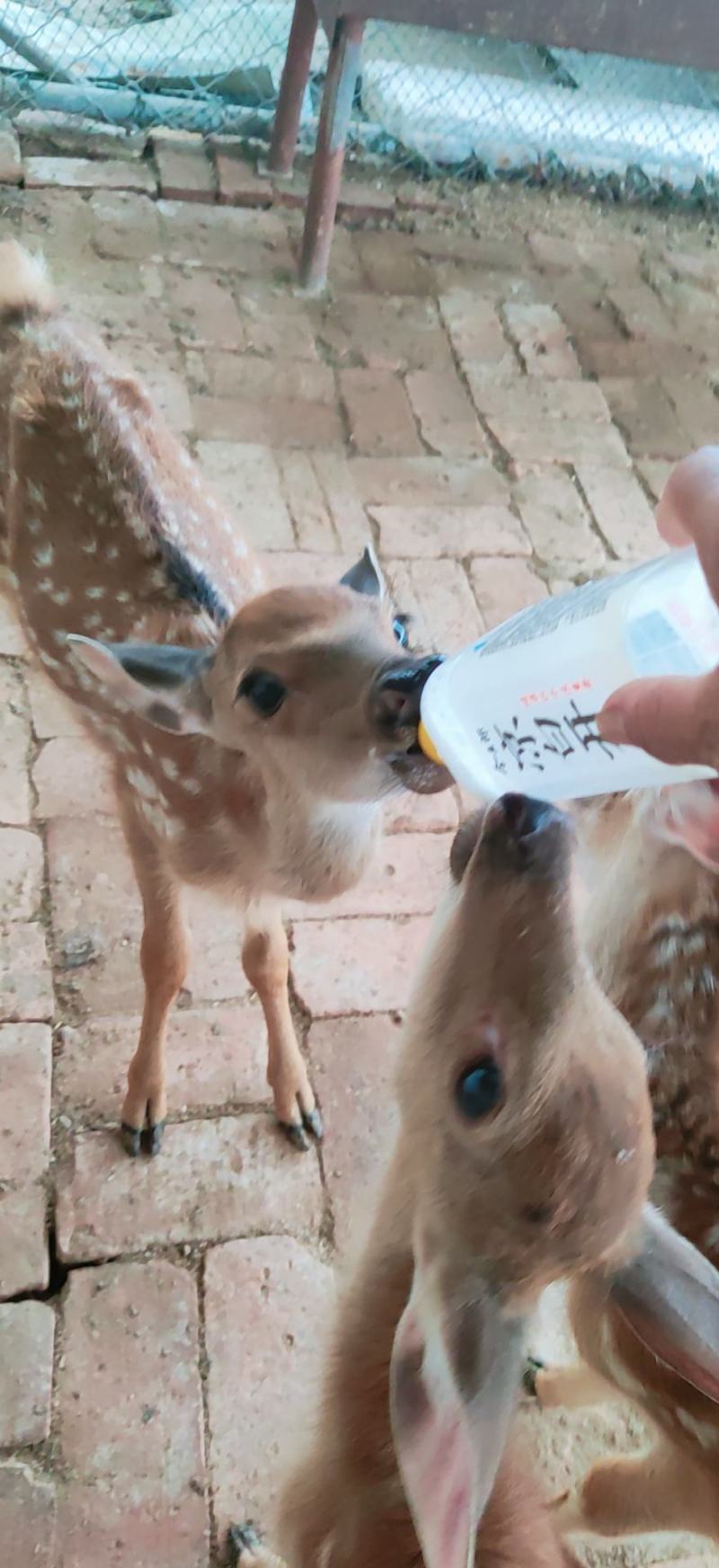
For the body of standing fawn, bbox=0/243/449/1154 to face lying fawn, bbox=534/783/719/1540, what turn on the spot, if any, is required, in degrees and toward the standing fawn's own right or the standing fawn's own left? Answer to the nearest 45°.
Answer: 0° — it already faces it

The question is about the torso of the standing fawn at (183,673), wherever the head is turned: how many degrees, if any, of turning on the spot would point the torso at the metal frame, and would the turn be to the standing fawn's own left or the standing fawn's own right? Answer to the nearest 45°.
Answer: approximately 135° to the standing fawn's own left

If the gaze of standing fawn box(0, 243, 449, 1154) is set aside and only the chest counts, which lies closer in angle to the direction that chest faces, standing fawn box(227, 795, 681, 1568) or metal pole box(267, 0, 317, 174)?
the standing fawn

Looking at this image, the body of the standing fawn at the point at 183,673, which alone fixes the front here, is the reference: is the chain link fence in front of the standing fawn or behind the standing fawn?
behind

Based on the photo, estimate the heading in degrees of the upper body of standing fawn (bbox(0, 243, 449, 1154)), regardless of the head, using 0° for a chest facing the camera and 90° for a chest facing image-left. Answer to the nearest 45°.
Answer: approximately 315°

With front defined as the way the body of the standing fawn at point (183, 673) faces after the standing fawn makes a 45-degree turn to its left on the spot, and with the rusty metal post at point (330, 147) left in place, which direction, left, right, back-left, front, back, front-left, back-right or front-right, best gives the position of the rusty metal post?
left

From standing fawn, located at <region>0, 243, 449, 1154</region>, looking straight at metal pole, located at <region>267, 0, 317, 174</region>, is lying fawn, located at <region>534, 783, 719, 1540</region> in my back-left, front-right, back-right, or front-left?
back-right

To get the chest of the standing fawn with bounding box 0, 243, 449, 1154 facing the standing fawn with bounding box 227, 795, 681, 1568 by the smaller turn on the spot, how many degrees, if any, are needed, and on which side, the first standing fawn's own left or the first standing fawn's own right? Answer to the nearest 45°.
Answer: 0° — it already faces it

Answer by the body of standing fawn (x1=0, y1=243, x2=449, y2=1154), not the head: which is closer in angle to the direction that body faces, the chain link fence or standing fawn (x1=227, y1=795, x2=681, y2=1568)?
the standing fawn
